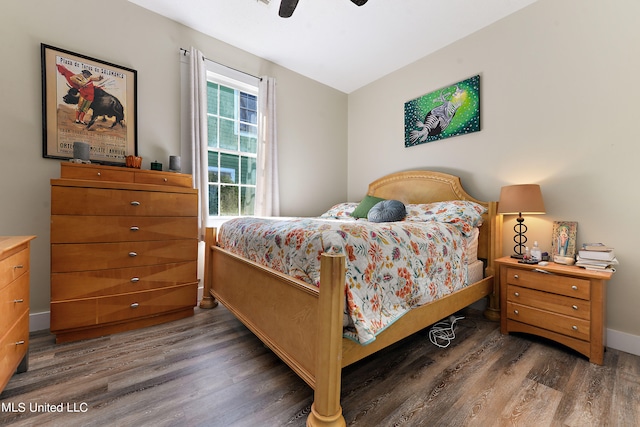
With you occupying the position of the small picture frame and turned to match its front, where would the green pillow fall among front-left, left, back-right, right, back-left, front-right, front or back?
right

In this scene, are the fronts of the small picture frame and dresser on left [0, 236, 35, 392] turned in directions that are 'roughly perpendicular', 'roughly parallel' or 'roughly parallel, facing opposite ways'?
roughly parallel, facing opposite ways

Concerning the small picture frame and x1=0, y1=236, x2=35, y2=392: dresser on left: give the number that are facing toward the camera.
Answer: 1

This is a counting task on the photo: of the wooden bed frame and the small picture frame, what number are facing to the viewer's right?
0

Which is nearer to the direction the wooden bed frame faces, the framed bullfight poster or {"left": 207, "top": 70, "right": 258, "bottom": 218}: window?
the framed bullfight poster

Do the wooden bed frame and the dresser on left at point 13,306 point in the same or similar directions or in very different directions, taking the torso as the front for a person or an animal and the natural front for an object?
very different directions

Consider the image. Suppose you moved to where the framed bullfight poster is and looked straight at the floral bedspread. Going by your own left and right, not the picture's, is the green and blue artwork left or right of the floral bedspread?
left

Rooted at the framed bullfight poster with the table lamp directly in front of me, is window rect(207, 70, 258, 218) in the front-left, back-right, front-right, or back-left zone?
front-left

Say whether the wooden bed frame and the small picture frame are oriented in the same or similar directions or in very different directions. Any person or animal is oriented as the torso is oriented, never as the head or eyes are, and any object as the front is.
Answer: same or similar directions

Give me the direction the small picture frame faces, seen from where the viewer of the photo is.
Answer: facing the viewer

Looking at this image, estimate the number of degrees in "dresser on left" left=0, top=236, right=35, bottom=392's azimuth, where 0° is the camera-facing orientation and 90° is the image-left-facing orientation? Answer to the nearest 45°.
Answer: approximately 270°

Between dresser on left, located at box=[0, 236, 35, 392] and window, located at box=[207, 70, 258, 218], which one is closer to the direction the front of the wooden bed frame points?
the dresser on left

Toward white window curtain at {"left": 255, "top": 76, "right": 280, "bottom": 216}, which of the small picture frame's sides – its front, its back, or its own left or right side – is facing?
right

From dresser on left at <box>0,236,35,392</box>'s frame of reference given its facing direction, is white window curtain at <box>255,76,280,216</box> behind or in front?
in front

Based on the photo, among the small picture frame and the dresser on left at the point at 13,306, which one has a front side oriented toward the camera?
the small picture frame
